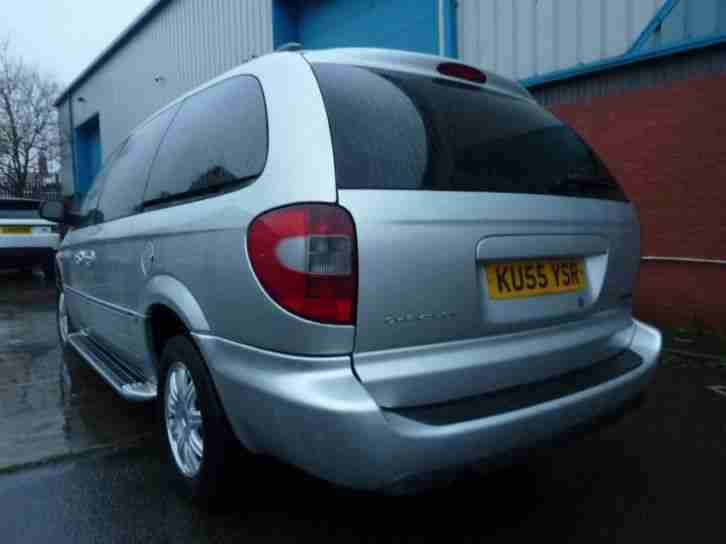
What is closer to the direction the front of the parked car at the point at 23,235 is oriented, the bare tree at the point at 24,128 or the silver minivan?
the bare tree

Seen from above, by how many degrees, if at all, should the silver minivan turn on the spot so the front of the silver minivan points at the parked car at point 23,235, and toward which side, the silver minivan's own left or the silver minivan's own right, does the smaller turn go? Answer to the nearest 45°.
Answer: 0° — it already faces it

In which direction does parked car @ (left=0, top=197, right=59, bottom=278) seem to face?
away from the camera

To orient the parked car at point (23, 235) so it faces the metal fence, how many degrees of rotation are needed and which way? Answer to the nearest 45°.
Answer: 0° — it already faces it

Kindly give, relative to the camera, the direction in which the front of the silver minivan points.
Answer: facing away from the viewer and to the left of the viewer

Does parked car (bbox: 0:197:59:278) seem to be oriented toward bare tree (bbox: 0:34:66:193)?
yes

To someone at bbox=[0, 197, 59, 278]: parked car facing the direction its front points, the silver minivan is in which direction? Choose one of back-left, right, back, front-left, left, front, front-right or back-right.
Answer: back
